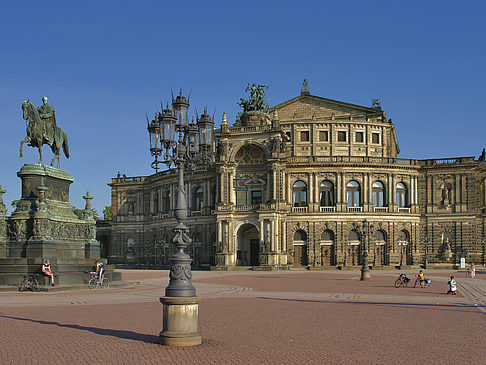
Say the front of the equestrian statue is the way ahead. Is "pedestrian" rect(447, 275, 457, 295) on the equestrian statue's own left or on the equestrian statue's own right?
on the equestrian statue's own left

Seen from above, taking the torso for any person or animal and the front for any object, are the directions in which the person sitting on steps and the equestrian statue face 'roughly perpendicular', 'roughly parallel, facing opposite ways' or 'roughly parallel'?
roughly perpendicular

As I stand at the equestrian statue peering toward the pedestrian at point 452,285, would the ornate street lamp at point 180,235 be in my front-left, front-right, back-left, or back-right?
front-right

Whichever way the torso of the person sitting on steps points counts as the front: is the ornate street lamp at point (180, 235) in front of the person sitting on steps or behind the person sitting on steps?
in front

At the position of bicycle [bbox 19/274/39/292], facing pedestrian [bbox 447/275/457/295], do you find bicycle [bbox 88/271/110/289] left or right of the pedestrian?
left

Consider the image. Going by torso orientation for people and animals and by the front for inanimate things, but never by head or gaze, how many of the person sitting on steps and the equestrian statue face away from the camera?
0

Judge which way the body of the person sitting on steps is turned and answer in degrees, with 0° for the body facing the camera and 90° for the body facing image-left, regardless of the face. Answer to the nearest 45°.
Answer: approximately 315°

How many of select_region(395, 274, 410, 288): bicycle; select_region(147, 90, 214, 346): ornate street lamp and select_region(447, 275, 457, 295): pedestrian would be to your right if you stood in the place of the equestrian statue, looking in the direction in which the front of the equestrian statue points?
0

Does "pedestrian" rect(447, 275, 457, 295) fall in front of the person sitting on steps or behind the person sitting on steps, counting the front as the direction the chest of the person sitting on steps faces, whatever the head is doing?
in front
